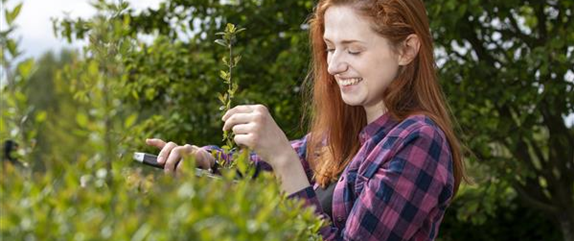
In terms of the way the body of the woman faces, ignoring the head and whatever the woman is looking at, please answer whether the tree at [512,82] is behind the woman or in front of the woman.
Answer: behind

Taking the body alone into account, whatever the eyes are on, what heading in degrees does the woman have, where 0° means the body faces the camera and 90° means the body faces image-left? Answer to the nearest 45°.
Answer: approximately 45°
